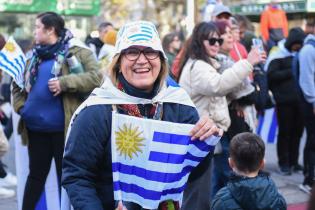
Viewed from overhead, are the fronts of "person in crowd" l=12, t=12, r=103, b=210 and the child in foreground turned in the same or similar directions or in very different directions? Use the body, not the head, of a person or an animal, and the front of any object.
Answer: very different directions

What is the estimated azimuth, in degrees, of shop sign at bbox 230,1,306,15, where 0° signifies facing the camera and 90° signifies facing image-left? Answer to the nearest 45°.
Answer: approximately 0°

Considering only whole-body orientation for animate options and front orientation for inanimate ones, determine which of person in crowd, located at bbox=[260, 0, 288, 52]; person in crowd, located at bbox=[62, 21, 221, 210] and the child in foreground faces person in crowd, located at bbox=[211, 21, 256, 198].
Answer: the child in foreground

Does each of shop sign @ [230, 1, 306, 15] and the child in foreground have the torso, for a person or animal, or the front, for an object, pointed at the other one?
yes

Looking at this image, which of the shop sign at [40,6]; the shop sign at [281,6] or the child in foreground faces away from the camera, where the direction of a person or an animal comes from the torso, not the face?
the child in foreground

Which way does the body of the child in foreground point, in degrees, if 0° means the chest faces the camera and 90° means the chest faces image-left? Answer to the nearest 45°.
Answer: approximately 180°

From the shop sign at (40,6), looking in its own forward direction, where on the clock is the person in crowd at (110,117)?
The person in crowd is roughly at 12 o'clock from the shop sign.

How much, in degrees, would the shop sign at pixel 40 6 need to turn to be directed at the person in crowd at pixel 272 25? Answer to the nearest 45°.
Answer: approximately 45° to its left

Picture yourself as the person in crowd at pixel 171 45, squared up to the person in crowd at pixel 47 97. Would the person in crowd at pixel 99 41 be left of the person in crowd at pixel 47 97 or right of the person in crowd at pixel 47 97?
right

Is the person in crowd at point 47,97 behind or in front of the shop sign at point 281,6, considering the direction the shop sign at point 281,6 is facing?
in front

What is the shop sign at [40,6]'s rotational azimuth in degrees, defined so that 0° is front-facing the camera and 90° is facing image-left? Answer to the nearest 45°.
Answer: approximately 0°
